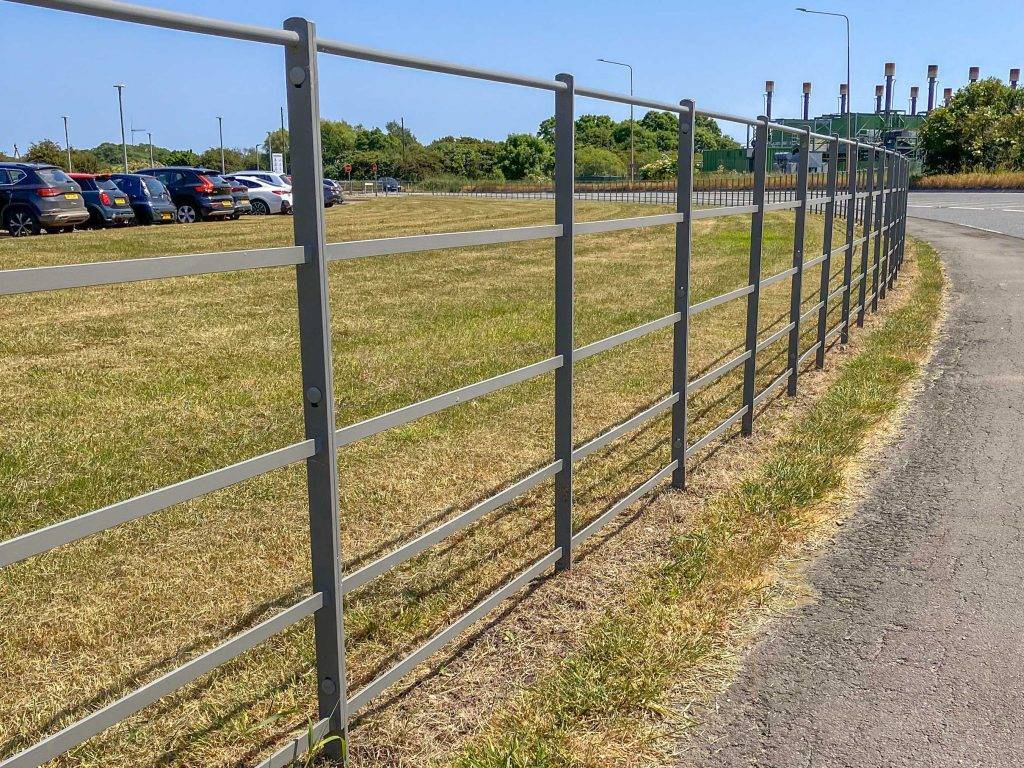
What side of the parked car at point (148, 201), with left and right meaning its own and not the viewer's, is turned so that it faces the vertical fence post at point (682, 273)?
back

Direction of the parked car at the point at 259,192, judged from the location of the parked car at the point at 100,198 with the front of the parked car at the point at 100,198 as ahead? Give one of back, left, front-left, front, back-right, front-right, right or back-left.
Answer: front-right

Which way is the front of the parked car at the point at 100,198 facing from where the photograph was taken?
facing away from the viewer and to the left of the viewer

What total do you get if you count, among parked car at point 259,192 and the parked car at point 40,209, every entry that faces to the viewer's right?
0

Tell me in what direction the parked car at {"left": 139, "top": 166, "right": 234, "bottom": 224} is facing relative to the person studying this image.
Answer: facing away from the viewer and to the left of the viewer

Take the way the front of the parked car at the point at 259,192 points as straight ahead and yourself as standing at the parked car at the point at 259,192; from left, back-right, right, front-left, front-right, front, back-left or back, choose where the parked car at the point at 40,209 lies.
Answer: back-left

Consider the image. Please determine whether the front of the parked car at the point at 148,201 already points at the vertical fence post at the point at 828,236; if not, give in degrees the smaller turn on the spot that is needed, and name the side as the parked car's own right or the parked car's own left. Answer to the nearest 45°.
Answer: approximately 180°

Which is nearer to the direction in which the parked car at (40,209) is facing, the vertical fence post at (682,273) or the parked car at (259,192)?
the parked car

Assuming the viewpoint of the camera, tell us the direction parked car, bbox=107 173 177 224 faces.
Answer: facing away from the viewer and to the left of the viewer
